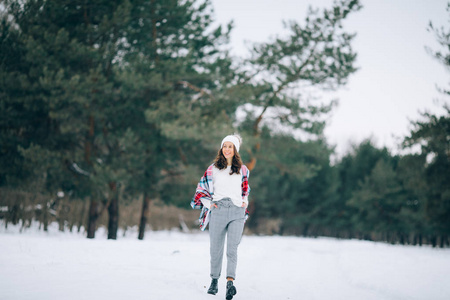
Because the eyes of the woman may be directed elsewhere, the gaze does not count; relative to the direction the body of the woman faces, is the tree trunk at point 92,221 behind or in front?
behind

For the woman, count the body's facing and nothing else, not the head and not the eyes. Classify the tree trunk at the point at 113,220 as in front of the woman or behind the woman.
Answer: behind

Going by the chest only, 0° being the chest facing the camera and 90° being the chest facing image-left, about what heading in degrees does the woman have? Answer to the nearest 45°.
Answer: approximately 0°
